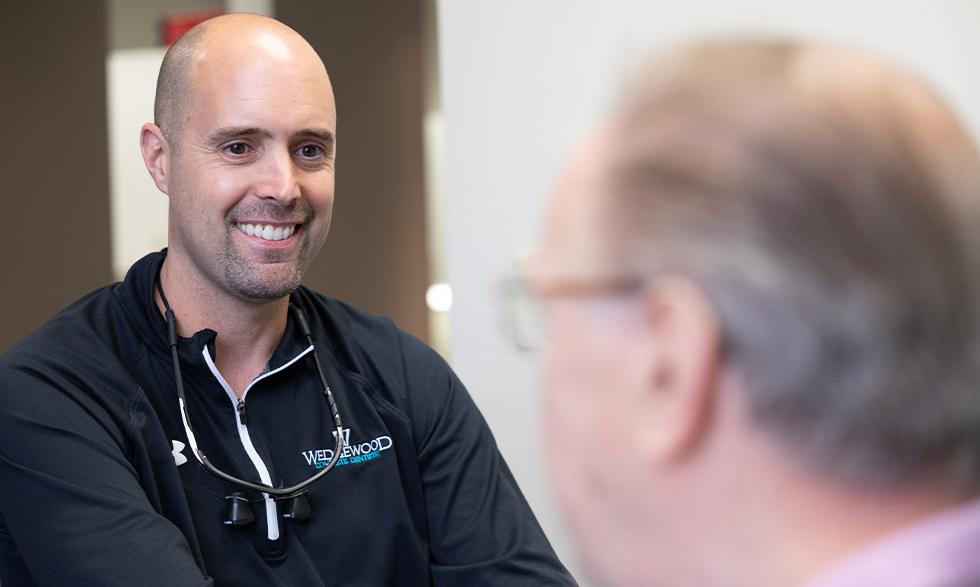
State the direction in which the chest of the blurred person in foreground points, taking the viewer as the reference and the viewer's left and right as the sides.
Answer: facing away from the viewer and to the left of the viewer

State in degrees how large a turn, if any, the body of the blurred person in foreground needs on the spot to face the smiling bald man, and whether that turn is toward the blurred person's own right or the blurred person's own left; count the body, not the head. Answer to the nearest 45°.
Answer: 0° — they already face them

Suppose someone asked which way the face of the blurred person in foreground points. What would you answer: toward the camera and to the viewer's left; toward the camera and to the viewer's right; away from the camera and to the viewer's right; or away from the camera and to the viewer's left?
away from the camera and to the viewer's left

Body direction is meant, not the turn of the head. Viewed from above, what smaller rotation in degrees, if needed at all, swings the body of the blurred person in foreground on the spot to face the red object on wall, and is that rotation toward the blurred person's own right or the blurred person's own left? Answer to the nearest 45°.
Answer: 0° — they already face it
